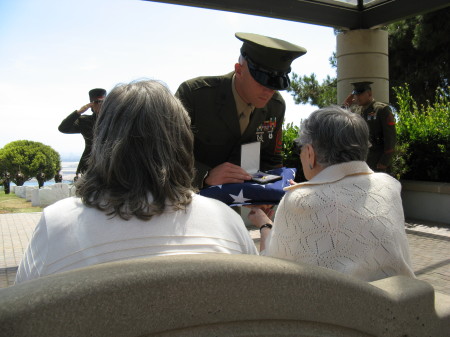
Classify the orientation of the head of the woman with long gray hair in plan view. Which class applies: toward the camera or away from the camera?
away from the camera

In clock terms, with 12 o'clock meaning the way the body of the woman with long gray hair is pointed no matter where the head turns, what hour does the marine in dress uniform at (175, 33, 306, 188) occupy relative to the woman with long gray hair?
The marine in dress uniform is roughly at 1 o'clock from the woman with long gray hair.

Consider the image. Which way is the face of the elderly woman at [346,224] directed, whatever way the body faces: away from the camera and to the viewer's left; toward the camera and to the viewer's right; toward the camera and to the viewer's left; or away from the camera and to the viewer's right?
away from the camera and to the viewer's left

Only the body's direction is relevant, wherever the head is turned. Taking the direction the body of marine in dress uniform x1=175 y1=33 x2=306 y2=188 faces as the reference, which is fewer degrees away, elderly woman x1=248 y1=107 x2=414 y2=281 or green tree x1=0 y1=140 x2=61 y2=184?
the elderly woman

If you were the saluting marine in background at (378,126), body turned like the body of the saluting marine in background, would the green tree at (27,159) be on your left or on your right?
on your right

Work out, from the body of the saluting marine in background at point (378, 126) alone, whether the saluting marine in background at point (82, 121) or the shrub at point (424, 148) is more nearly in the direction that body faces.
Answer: the saluting marine in background

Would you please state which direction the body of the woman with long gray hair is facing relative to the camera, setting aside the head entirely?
away from the camera

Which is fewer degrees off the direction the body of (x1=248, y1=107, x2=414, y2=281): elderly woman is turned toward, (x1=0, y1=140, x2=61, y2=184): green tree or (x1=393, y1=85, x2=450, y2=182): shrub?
the green tree

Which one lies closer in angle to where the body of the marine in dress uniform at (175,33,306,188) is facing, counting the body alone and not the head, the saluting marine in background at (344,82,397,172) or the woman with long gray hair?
the woman with long gray hair

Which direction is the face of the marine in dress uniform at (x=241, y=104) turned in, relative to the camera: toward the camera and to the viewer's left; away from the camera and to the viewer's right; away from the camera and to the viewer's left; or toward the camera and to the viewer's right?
toward the camera and to the viewer's right

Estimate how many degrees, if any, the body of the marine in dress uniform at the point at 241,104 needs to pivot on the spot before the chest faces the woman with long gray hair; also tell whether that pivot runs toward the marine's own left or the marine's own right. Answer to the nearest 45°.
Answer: approximately 45° to the marine's own right

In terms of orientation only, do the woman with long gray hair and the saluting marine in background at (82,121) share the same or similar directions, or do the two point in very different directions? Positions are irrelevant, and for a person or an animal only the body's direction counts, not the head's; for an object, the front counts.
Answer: very different directions
